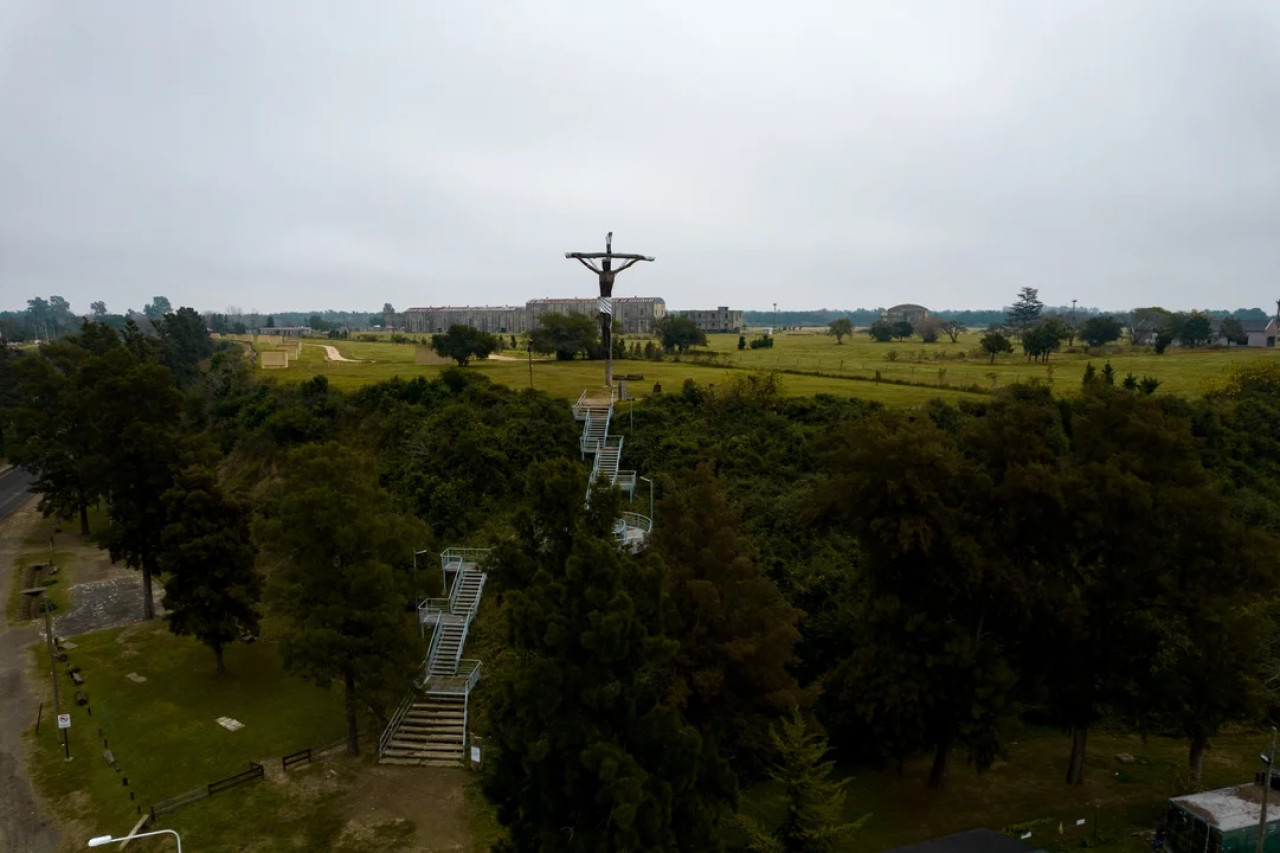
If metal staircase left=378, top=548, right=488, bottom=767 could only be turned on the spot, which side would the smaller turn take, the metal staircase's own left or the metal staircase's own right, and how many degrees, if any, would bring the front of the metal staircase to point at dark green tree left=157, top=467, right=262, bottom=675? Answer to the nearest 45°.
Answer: approximately 135° to the metal staircase's own right

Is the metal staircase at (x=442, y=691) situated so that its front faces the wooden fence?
no

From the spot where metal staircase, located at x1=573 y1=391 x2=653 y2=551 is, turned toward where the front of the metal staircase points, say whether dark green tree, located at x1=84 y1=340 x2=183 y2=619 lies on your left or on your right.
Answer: on your right

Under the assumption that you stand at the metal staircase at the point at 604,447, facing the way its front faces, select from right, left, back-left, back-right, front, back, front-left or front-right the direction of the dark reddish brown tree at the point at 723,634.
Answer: front

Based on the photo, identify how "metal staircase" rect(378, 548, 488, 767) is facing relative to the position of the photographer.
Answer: facing the viewer

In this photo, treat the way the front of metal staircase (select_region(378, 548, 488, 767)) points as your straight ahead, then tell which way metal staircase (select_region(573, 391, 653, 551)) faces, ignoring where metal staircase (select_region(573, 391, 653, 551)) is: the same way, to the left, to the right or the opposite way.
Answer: the same way

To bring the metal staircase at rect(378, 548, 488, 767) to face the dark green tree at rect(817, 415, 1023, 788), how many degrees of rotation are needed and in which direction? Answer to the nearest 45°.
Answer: approximately 45° to its left

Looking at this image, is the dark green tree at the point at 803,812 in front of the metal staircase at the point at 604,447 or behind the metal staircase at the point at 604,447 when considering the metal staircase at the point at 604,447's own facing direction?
in front

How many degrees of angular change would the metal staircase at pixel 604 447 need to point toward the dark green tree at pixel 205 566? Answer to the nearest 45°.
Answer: approximately 45° to its right

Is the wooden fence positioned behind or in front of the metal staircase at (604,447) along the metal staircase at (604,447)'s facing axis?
in front

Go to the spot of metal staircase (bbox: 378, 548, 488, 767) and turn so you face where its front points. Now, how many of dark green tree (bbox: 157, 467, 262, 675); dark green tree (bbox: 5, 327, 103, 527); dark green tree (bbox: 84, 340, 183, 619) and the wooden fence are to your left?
0

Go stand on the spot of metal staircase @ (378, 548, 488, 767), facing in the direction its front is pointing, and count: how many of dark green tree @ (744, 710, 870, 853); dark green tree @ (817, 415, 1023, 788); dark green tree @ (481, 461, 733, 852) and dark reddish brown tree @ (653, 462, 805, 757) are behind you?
0

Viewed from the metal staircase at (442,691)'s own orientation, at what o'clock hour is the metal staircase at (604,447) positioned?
the metal staircase at (604,447) is roughly at 7 o'clock from the metal staircase at (442,691).

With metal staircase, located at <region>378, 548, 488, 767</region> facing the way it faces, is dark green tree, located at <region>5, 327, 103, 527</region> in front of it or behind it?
behind

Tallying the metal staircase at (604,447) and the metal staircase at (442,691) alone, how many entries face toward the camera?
2

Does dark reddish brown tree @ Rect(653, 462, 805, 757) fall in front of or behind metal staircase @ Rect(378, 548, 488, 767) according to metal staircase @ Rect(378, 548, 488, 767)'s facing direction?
in front

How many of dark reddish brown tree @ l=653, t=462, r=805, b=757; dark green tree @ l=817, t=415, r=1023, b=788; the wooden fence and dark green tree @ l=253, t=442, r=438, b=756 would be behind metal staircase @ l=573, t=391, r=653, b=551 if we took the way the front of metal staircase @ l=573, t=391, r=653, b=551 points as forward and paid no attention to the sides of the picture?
0

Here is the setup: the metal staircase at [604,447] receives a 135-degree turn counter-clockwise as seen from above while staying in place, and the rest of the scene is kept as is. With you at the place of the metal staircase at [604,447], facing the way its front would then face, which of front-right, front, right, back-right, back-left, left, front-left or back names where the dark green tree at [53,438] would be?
back-left

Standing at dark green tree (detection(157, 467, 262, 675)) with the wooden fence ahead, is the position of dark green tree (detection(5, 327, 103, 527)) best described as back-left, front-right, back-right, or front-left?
back-right
